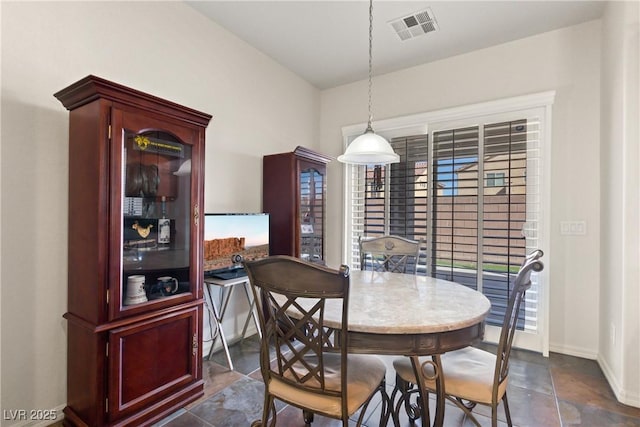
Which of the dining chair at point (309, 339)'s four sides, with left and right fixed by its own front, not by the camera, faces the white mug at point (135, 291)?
left

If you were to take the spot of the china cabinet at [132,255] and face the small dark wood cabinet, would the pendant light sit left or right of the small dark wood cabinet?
right

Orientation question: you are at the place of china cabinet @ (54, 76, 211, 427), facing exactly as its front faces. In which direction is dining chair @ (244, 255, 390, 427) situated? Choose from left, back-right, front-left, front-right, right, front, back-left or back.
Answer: front

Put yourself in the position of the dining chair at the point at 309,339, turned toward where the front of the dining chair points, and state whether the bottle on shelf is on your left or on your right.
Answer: on your left

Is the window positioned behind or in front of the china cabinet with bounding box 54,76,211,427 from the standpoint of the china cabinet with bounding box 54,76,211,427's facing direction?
in front

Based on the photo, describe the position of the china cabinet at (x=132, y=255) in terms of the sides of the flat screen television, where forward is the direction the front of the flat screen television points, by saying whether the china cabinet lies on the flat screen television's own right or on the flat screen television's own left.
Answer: on the flat screen television's own right

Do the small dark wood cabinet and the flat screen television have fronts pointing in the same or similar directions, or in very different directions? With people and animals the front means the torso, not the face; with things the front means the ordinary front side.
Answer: same or similar directions

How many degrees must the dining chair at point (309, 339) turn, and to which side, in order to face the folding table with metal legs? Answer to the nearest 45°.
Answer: approximately 90° to its left

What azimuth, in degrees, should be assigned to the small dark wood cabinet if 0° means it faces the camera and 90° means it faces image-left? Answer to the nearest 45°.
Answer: approximately 315°

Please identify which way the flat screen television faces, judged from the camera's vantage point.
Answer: facing the viewer and to the right of the viewer

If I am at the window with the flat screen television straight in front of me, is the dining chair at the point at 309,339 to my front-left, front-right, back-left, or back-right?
front-left

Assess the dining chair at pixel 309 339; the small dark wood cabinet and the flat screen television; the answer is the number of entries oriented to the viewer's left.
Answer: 0

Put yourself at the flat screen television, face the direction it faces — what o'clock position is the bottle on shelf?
The bottle on shelf is roughly at 3 o'clock from the flat screen television.

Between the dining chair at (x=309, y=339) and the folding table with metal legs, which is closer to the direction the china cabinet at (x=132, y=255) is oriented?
the dining chair
